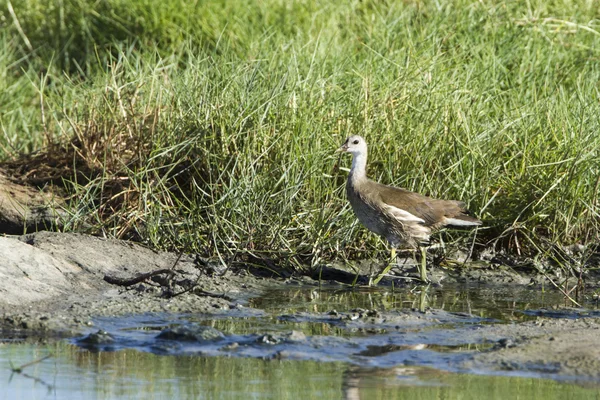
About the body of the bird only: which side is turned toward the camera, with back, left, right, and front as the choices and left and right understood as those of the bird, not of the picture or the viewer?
left
